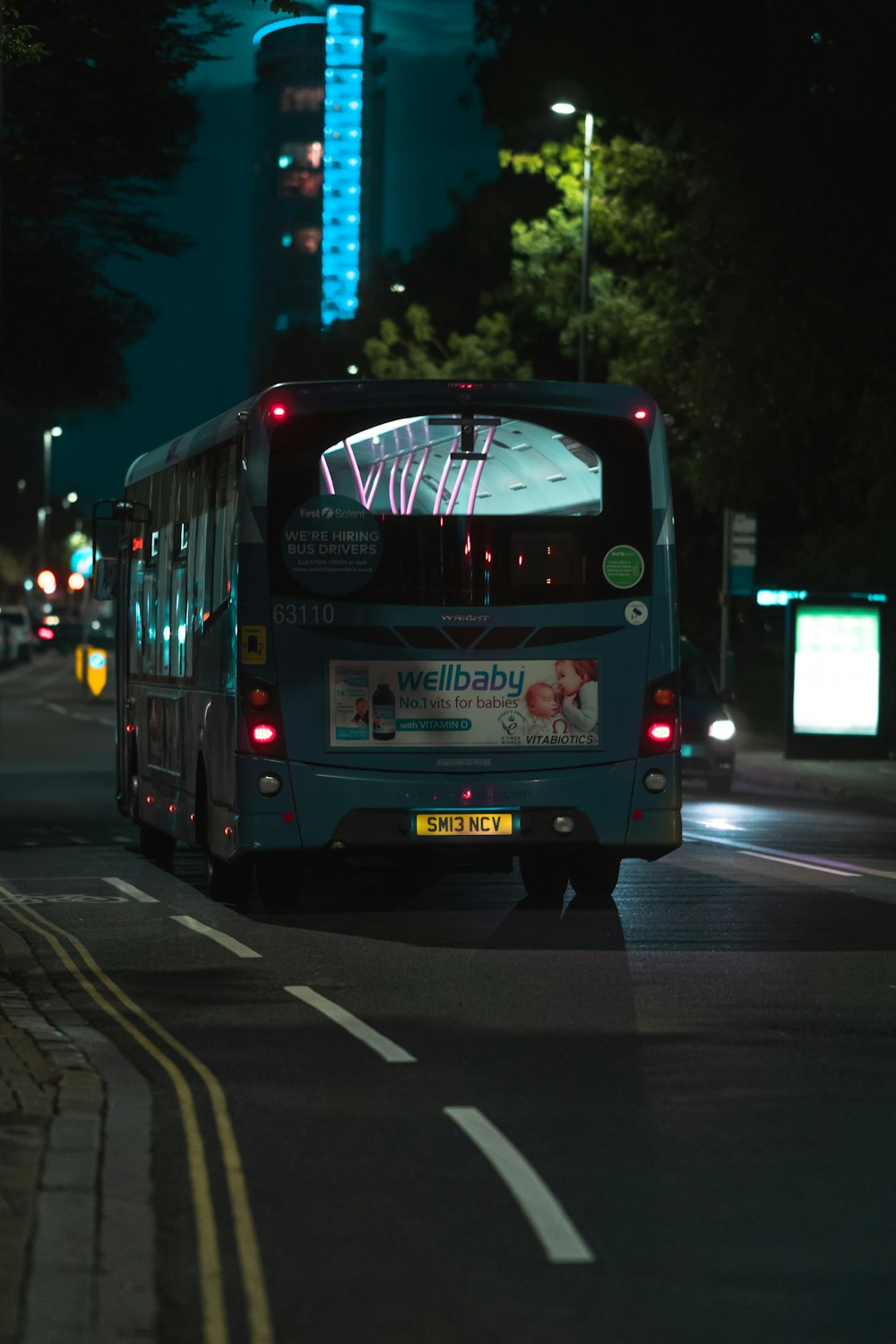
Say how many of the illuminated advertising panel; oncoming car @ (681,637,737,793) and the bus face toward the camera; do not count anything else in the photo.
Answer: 2

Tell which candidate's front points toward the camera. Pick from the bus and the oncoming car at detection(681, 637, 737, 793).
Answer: the oncoming car

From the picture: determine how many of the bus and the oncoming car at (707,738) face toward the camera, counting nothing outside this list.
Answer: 1

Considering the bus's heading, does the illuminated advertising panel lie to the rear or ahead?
ahead

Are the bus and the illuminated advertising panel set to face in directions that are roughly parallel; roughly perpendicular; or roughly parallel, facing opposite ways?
roughly parallel, facing opposite ways

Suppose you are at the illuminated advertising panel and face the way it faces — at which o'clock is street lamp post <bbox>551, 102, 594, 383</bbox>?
The street lamp post is roughly at 5 o'clock from the illuminated advertising panel.

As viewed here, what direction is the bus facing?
away from the camera

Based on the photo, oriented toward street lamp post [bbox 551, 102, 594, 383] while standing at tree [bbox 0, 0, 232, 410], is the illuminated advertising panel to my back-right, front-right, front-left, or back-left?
front-right

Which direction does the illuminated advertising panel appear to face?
toward the camera

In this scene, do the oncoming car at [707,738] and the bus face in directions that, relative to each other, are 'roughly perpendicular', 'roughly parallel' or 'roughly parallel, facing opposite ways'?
roughly parallel, facing opposite ways

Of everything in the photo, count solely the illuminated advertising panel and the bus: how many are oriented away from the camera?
1

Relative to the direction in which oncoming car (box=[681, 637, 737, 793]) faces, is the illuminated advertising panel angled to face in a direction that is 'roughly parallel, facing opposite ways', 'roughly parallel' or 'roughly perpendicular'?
roughly parallel

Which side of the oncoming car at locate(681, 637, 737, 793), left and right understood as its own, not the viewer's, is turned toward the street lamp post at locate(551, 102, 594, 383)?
back

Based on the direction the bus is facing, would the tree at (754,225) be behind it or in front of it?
in front

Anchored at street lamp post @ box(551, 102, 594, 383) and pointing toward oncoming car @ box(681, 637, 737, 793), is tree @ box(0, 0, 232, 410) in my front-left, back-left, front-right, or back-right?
front-right

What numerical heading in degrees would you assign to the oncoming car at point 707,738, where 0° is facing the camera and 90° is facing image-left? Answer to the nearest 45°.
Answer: approximately 0°

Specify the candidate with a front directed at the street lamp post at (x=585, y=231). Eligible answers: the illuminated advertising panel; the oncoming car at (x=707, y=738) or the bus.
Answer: the bus
